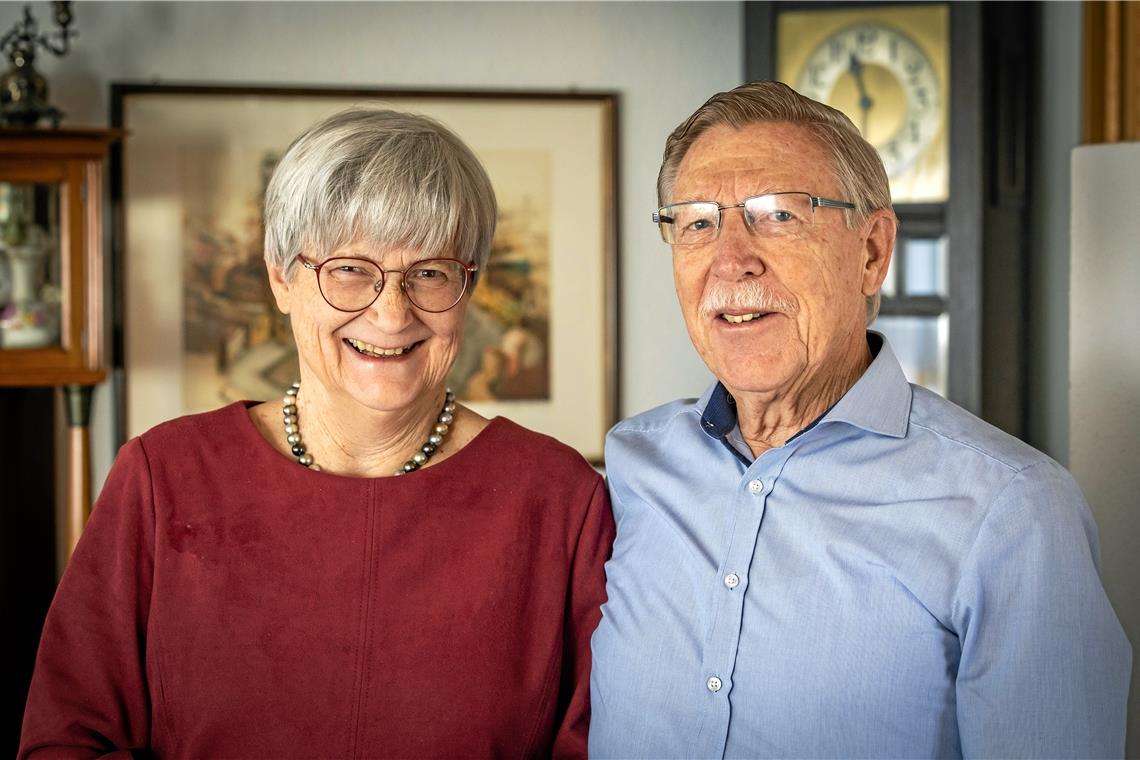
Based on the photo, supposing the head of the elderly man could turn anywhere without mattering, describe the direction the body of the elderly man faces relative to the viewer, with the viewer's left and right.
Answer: facing the viewer and to the left of the viewer

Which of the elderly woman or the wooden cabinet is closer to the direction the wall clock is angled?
the elderly woman

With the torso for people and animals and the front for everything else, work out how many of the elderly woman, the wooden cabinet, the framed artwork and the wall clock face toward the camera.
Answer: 4

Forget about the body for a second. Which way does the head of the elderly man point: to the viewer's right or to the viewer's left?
to the viewer's left

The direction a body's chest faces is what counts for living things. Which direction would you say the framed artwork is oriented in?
toward the camera

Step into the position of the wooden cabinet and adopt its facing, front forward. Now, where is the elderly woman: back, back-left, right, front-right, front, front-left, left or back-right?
front

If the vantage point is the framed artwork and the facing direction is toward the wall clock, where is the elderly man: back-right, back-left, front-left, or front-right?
front-right

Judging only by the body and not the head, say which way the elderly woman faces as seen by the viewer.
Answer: toward the camera
